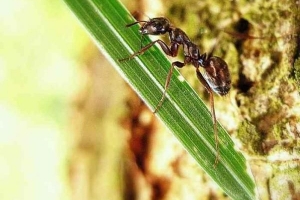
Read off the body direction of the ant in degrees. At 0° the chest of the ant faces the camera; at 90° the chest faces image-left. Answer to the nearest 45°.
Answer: approximately 90°
